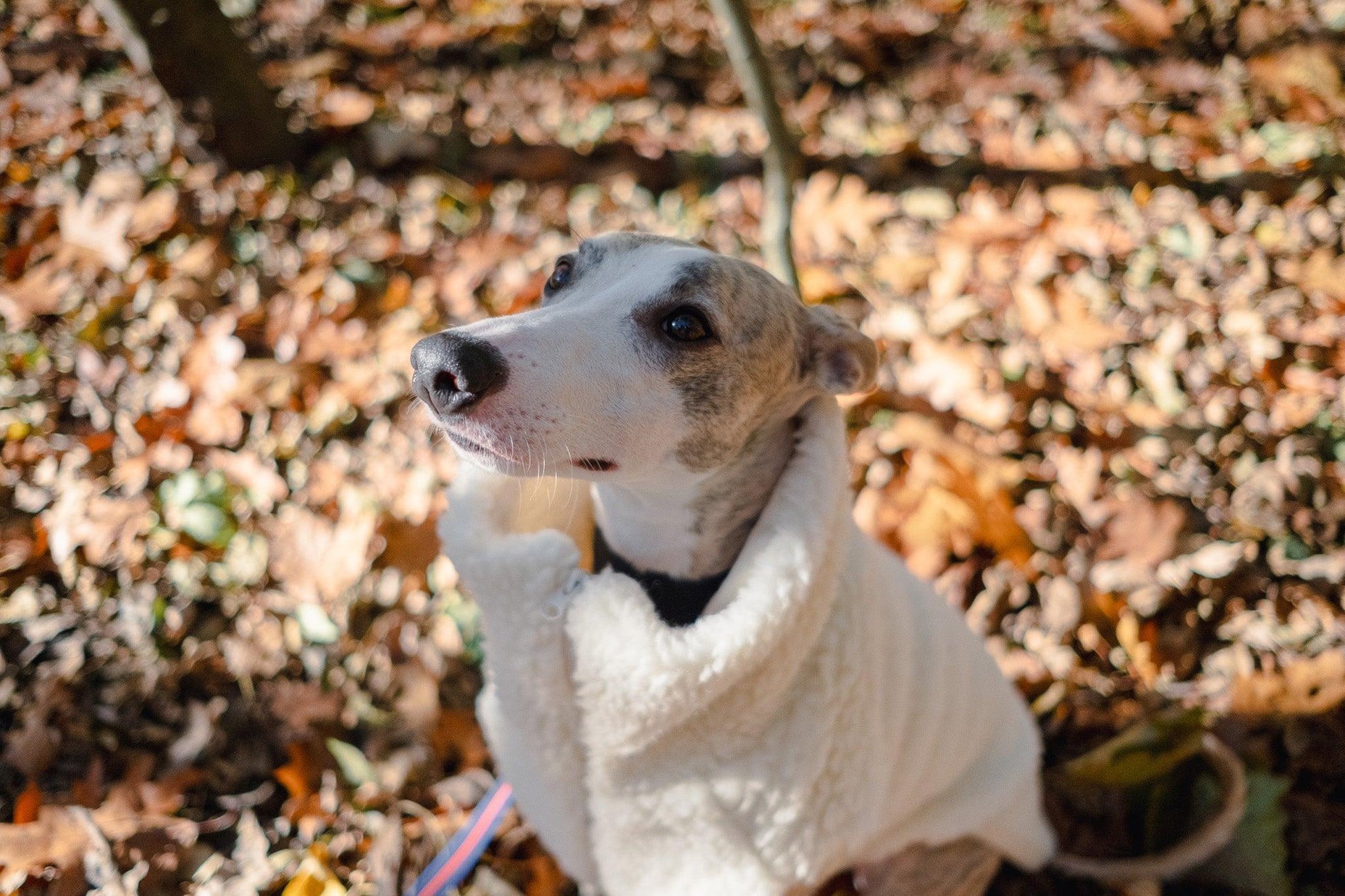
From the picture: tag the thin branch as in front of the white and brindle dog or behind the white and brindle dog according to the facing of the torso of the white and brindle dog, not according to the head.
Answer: behind

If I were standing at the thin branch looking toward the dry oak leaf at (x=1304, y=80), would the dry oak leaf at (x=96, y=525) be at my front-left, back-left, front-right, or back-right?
back-right

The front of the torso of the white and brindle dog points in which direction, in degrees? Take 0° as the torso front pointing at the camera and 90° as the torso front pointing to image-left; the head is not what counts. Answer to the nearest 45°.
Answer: approximately 45°

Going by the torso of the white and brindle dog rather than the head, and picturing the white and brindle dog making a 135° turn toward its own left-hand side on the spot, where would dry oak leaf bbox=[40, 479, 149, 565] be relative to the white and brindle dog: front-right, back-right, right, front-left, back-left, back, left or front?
back-left

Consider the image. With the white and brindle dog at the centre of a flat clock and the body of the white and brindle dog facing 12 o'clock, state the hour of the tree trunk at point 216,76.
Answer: The tree trunk is roughly at 4 o'clock from the white and brindle dog.

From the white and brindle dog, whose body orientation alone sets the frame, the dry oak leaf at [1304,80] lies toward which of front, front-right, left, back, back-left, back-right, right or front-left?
back
